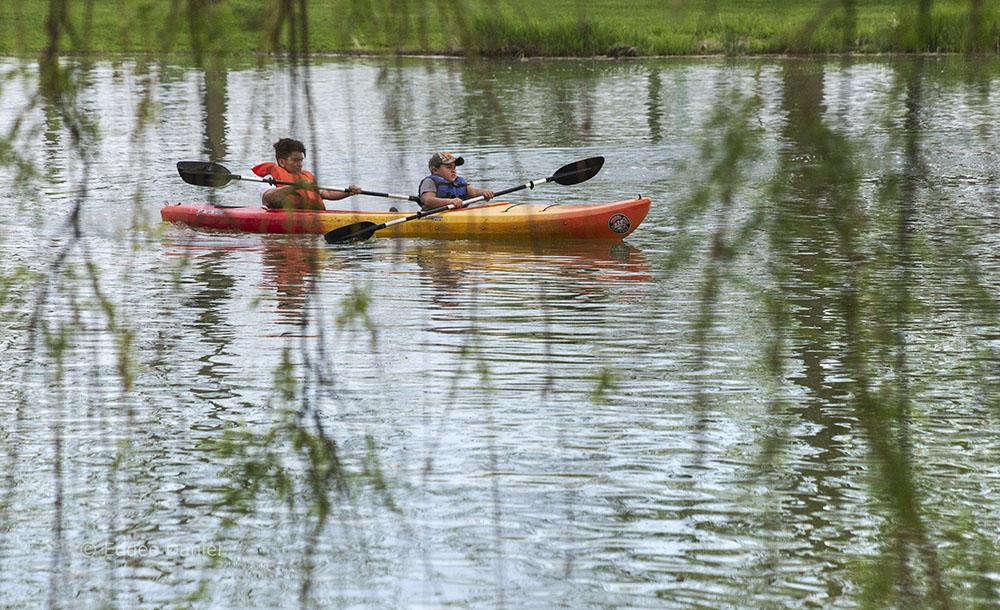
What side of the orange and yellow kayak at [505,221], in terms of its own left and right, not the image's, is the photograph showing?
right
